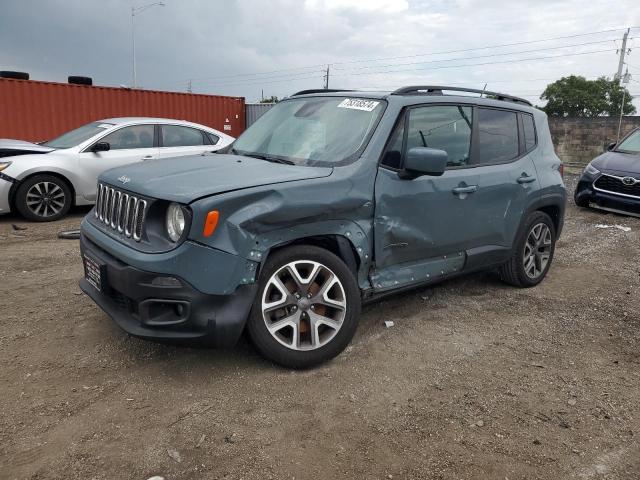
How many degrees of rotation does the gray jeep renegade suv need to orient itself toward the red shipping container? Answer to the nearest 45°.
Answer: approximately 90° to its right

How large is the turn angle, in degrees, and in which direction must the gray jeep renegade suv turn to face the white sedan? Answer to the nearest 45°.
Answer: approximately 90° to its right

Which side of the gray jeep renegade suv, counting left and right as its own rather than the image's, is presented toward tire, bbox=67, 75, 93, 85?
right

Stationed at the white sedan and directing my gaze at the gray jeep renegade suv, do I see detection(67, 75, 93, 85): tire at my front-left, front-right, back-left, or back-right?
back-left

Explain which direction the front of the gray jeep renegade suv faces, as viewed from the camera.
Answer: facing the viewer and to the left of the viewer
